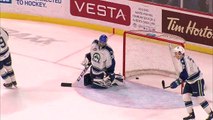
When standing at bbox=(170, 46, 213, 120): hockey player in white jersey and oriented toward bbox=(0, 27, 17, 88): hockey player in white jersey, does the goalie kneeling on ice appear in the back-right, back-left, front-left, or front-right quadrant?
front-right

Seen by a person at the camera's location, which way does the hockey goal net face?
facing the viewer and to the left of the viewer

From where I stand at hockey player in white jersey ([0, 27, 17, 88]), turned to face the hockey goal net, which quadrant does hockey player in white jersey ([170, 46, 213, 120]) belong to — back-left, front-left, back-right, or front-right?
front-right

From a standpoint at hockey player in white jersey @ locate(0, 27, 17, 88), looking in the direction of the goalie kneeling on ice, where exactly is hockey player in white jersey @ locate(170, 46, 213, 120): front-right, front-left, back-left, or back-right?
front-right

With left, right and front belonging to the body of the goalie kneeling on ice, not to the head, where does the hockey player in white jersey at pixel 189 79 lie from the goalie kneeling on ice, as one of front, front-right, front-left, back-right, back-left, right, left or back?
left

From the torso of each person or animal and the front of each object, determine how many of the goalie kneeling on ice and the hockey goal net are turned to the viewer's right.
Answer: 0

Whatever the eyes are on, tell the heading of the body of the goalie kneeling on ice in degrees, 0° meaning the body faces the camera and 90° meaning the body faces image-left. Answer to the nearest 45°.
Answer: approximately 45°

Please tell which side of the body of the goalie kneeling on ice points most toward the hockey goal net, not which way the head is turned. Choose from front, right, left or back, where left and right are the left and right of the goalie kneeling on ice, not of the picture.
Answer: left

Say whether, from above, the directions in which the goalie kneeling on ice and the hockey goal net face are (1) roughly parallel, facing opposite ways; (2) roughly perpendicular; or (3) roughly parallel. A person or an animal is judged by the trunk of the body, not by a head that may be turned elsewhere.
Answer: roughly parallel

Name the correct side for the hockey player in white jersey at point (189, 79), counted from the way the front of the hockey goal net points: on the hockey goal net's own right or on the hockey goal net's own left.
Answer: on the hockey goal net's own left

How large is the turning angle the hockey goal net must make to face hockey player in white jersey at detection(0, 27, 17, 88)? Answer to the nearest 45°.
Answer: approximately 45° to its right
